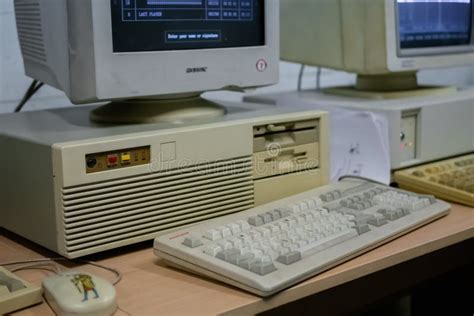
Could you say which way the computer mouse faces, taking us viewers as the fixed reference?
facing away from the viewer and to the left of the viewer

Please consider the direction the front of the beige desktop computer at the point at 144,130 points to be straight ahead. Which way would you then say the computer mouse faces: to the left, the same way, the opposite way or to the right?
the opposite way

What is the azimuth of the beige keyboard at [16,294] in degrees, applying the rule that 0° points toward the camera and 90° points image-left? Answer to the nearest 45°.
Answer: approximately 315°
